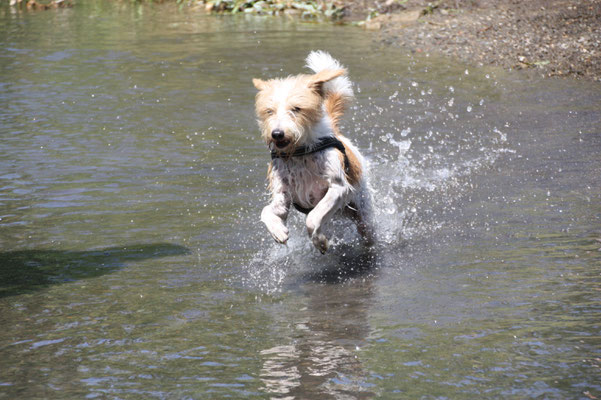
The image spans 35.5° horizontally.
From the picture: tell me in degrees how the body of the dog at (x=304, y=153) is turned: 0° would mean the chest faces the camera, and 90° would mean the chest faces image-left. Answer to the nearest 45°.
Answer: approximately 45°
